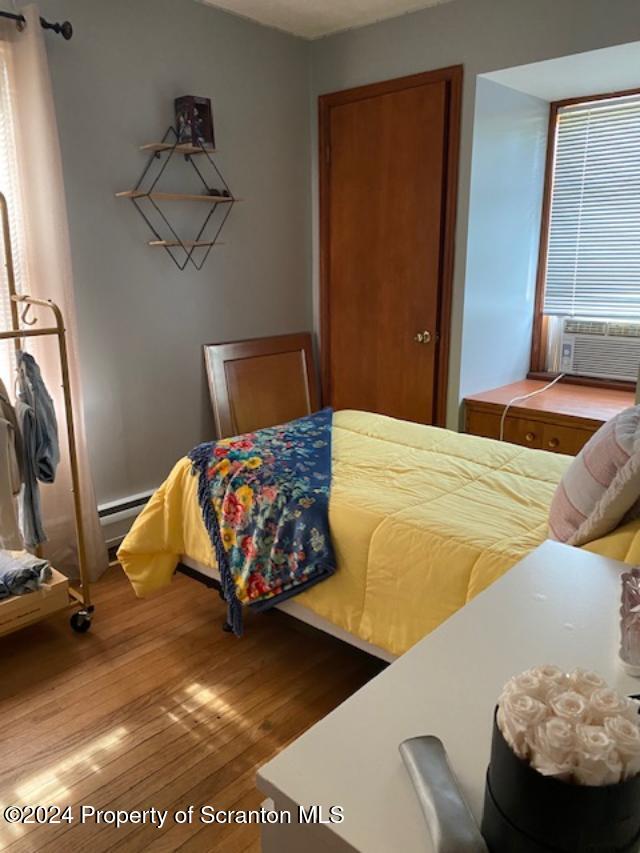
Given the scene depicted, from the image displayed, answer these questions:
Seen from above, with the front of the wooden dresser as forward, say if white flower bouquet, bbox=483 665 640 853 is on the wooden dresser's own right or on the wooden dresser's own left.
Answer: on the wooden dresser's own left

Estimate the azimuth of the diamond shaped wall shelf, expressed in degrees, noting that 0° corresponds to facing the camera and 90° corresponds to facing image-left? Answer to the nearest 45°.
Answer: approximately 315°

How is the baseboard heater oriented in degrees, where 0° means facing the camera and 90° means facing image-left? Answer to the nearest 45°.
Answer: approximately 315°
